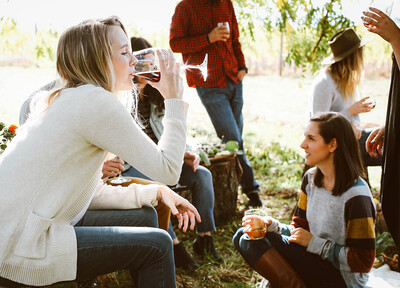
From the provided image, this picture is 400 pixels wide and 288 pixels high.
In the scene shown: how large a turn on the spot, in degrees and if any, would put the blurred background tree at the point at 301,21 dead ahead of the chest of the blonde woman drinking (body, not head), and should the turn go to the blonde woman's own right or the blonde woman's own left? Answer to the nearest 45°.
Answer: approximately 45° to the blonde woman's own left

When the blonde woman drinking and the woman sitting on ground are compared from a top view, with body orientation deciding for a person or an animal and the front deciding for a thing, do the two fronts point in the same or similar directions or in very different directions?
very different directions

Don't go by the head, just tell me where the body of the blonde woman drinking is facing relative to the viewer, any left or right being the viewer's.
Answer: facing to the right of the viewer

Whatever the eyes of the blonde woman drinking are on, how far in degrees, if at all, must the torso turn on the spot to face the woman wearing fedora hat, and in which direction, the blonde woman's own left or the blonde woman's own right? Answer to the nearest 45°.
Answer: approximately 45° to the blonde woman's own left

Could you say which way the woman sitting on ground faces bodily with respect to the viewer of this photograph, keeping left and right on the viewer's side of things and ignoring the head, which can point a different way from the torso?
facing the viewer and to the left of the viewer

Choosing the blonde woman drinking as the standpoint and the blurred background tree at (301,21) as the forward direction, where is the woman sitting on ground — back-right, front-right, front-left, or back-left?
front-right

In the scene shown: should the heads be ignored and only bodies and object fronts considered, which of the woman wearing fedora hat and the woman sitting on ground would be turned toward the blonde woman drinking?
the woman sitting on ground

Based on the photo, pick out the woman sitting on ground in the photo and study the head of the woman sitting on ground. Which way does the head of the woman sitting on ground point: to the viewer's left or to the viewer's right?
to the viewer's left

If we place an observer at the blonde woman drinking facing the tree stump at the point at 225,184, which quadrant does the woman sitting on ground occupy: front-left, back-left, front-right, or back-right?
front-right

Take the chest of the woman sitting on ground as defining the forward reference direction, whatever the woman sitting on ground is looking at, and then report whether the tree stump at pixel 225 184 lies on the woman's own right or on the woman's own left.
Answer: on the woman's own right

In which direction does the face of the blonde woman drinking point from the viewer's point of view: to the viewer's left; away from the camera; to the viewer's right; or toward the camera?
to the viewer's right
